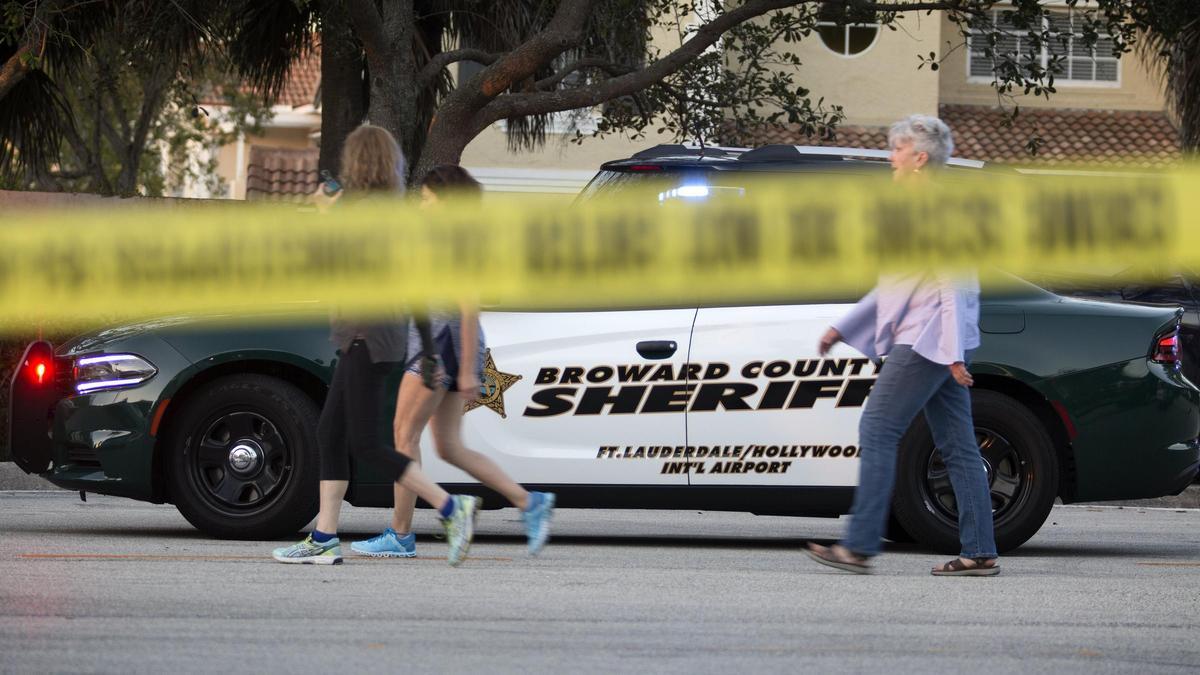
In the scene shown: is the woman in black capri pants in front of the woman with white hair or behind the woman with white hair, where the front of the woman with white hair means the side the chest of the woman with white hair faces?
in front

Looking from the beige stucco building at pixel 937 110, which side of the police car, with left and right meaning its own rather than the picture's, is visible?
right

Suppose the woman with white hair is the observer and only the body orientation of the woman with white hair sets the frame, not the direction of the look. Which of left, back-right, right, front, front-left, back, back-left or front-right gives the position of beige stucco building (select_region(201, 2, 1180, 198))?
right

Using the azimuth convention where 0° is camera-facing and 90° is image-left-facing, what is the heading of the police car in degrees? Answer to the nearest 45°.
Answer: approximately 90°

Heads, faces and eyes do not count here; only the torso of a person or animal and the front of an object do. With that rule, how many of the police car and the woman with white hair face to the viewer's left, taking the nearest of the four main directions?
2

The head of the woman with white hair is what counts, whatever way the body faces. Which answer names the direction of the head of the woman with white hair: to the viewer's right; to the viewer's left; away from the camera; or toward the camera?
to the viewer's left

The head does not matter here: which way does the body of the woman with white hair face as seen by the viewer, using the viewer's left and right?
facing to the left of the viewer

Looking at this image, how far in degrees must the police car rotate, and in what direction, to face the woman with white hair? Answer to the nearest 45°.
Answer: approximately 135° to its left
